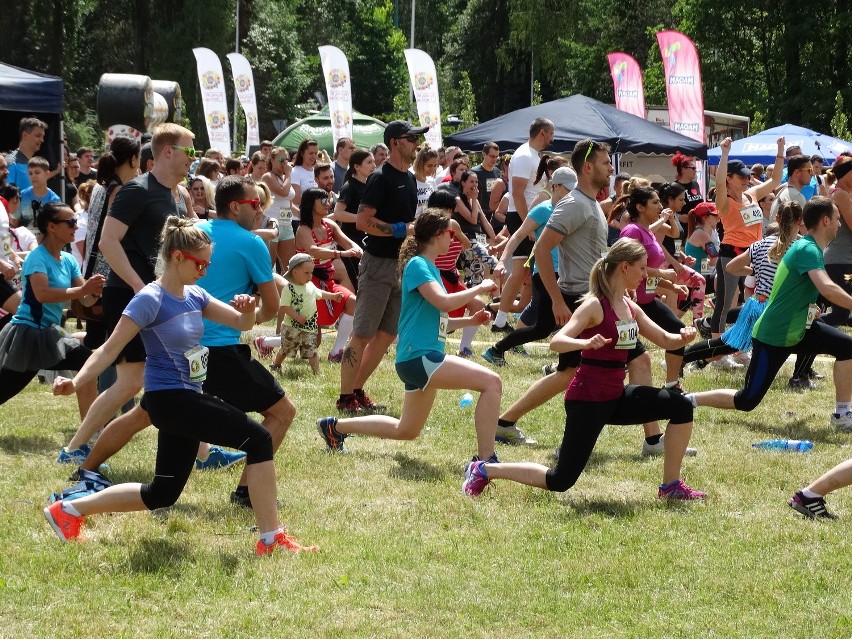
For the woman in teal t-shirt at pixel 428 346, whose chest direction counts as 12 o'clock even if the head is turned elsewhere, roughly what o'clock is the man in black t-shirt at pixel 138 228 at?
The man in black t-shirt is roughly at 6 o'clock from the woman in teal t-shirt.

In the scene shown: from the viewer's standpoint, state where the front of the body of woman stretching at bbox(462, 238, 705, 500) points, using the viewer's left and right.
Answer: facing to the right of the viewer

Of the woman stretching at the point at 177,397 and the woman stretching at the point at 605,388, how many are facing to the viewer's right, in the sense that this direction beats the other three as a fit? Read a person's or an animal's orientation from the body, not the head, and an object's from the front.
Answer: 2

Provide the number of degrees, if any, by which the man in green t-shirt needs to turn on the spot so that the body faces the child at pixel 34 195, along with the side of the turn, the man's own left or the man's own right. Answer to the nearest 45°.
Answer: approximately 180°

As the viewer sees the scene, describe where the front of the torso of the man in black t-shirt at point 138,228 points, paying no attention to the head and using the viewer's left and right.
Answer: facing to the right of the viewer

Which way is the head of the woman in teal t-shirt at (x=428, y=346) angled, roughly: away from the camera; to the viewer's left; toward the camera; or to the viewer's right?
to the viewer's right

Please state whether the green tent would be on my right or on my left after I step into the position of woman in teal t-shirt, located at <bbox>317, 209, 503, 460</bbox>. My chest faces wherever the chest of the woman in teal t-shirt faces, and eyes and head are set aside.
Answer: on my left

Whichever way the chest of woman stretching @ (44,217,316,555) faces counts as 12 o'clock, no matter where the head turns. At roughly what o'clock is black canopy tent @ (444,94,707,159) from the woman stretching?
The black canopy tent is roughly at 10 o'clock from the woman stretching.

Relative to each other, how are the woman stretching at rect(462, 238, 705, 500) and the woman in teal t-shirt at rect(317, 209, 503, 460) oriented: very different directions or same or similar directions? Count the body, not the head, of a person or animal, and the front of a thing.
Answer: same or similar directions

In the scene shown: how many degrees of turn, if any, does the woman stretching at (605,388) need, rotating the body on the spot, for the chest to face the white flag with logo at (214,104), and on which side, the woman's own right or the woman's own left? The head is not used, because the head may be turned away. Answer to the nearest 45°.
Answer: approximately 135° to the woman's own left

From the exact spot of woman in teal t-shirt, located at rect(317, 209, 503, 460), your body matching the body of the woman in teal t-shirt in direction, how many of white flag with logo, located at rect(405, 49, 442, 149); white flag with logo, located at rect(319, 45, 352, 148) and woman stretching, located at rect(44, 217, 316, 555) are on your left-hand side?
2

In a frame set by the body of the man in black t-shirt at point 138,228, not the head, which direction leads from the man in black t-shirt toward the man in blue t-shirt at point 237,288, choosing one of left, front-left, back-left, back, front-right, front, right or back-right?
front-right

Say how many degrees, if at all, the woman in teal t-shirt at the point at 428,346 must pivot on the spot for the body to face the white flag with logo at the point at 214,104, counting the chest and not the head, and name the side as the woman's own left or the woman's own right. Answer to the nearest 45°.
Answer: approximately 90° to the woman's own left

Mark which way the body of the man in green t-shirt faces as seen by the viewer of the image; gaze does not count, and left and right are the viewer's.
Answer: facing to the right of the viewer

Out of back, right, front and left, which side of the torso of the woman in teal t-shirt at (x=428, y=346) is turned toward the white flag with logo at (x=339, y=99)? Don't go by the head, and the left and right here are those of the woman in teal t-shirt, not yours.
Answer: left

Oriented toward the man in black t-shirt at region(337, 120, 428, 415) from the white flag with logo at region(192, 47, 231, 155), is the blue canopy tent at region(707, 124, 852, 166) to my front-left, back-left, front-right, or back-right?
front-left

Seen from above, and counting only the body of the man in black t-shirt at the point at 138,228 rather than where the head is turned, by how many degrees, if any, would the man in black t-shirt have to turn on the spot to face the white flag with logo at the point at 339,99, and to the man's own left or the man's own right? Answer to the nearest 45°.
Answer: approximately 90° to the man's own left

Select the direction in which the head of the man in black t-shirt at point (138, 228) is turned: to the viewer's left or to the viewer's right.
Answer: to the viewer's right

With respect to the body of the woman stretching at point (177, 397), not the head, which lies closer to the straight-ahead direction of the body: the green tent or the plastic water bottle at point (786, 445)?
the plastic water bottle

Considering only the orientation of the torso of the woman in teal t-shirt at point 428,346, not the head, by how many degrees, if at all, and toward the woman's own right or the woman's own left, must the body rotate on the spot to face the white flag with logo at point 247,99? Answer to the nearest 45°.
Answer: approximately 90° to the woman's own left

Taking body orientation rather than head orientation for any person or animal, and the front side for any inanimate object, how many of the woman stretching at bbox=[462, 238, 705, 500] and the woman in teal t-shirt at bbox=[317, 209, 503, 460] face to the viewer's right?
2
